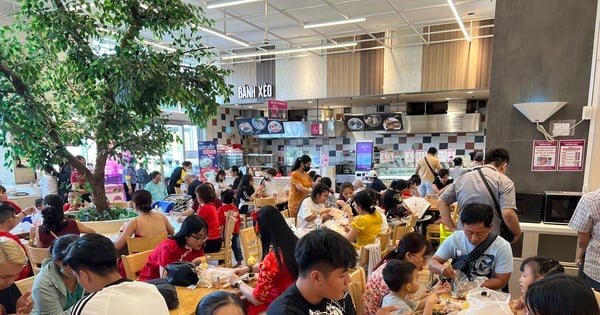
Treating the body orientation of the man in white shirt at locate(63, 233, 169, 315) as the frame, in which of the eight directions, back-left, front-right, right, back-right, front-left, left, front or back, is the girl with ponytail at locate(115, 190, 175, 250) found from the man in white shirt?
front-right

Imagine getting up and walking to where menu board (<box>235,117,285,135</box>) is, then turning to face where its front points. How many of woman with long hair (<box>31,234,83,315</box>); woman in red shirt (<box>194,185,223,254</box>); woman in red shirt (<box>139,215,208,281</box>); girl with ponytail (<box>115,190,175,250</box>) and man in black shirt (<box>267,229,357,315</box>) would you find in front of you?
5

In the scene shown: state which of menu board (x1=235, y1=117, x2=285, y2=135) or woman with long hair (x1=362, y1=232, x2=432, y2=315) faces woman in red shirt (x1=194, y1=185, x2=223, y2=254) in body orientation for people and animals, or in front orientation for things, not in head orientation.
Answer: the menu board

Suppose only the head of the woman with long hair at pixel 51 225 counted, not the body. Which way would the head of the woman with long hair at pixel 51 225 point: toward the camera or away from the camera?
away from the camera

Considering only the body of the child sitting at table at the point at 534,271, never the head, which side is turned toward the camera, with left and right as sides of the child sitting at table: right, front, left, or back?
left

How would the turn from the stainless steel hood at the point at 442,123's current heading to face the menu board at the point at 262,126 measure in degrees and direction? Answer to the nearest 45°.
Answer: approximately 90° to its right

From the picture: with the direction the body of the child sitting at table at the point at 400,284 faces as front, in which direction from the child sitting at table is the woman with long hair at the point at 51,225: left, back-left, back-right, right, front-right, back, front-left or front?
back-left

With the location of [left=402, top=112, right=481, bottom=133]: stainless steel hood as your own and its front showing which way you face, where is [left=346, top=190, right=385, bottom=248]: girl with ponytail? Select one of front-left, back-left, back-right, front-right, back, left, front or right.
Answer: front
